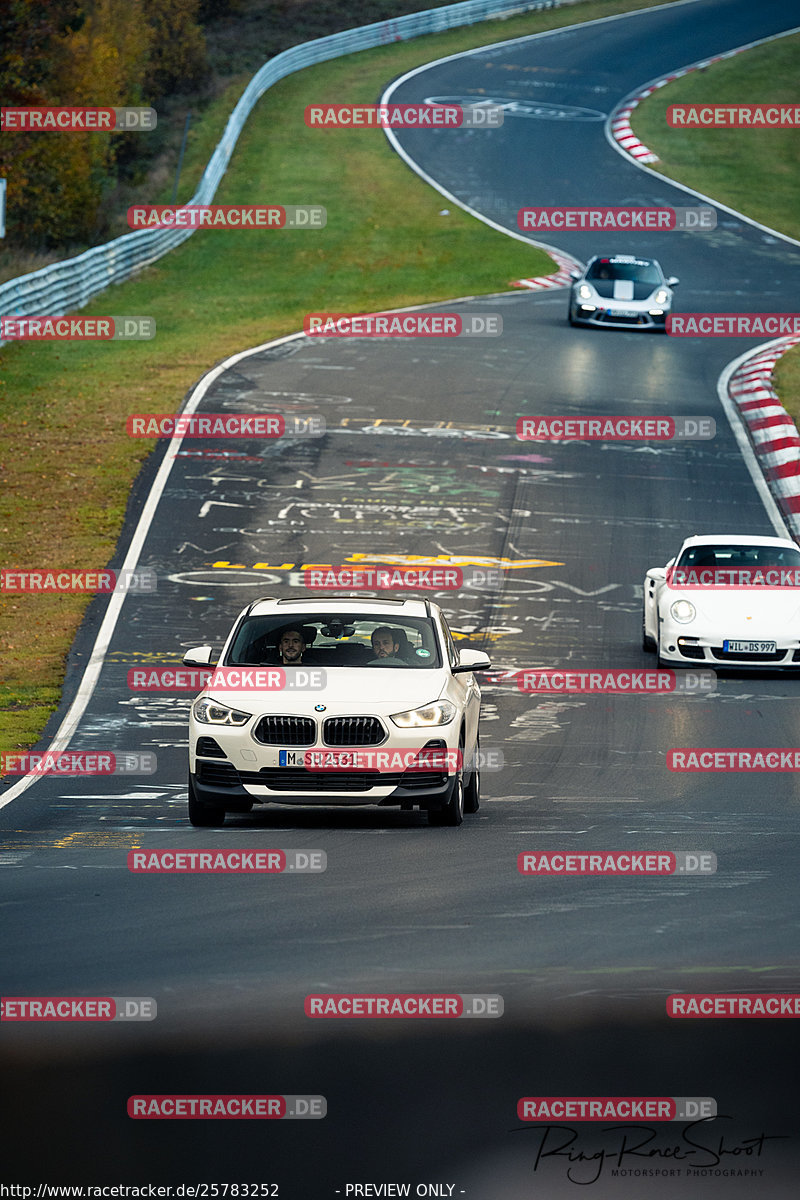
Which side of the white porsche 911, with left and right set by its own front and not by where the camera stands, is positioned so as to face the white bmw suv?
front

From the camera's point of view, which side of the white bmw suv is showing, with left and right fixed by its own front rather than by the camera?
front

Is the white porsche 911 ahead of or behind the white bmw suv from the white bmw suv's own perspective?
behind

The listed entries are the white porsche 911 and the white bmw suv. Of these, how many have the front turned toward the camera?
2
